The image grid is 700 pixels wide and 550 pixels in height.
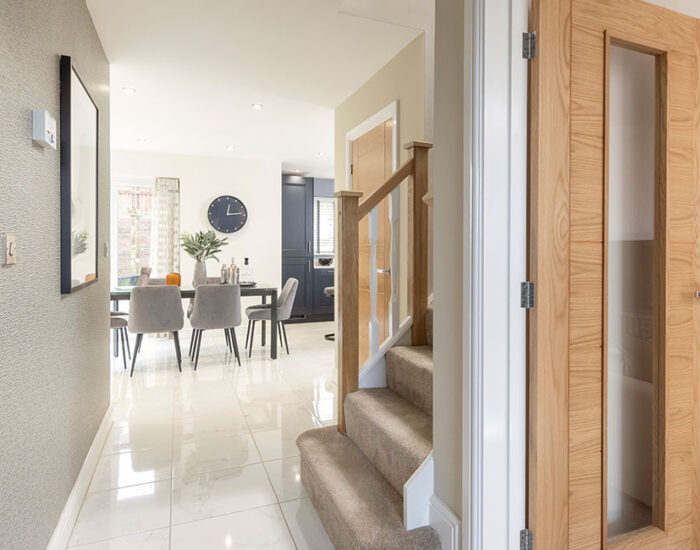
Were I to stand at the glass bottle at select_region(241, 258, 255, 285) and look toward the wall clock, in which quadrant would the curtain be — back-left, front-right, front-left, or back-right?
front-left

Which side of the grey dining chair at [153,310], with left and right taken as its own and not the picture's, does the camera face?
back

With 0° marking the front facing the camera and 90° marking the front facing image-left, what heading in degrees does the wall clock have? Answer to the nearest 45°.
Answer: approximately 0°

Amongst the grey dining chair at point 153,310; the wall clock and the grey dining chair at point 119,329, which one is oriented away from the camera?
the grey dining chair at point 153,310

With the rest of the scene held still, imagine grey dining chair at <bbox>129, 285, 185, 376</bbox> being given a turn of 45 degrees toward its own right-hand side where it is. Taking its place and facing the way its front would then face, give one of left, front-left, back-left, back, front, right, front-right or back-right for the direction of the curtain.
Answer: front-left

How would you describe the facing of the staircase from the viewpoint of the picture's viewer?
facing the viewer and to the left of the viewer

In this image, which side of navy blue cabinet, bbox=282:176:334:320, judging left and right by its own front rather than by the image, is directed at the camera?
front

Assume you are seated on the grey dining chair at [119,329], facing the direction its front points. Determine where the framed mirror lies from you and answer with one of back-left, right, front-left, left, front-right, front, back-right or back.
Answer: right

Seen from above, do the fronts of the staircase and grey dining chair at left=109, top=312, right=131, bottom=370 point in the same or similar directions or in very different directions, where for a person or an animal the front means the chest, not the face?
very different directions

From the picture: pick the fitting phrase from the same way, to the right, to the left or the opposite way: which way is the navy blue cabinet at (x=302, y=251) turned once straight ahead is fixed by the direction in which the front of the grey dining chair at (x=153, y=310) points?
the opposite way

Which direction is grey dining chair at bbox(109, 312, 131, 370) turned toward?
to the viewer's right

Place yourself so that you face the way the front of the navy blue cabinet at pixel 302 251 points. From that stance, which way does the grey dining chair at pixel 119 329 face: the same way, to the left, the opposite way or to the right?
to the left

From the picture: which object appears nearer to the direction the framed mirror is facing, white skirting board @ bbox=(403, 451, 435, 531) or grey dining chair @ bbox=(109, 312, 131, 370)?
the white skirting board

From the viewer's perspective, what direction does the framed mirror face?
to the viewer's right
